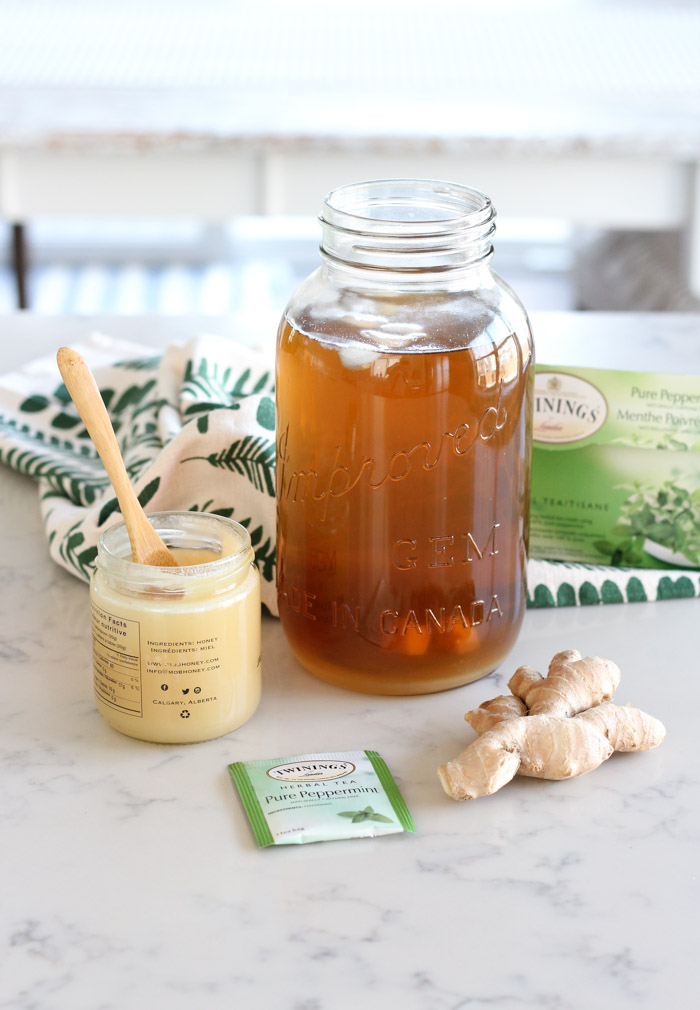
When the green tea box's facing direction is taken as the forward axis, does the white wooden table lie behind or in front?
behind

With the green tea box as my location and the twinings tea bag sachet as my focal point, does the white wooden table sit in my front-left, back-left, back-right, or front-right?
back-right

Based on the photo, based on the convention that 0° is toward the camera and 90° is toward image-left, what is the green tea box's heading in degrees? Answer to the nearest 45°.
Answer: approximately 0°
